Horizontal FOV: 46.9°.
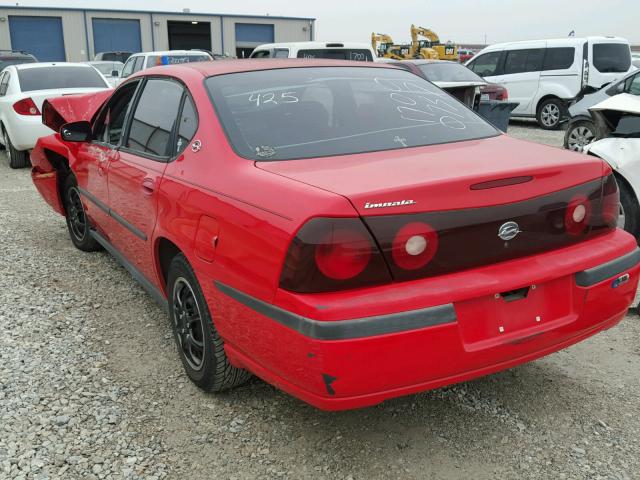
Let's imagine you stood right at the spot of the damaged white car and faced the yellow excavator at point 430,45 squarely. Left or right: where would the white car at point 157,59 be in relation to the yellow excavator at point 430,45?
left

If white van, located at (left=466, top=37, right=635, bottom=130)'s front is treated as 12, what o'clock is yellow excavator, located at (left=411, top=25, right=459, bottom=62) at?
The yellow excavator is roughly at 1 o'clock from the white van.

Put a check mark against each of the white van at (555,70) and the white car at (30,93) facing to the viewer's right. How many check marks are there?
0

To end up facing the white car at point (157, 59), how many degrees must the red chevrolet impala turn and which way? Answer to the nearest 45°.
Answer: approximately 45° to its right

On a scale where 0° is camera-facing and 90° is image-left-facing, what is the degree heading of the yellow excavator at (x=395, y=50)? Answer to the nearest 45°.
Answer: approximately 90°

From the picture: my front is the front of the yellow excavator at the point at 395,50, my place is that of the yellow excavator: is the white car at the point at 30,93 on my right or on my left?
on my left

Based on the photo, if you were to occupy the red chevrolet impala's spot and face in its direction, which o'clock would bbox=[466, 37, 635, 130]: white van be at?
The white van is roughly at 2 o'clock from the red chevrolet impala.

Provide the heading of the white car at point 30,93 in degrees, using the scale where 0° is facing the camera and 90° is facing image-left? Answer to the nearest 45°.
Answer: approximately 135°

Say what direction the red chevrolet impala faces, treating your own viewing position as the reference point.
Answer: facing away from the viewer and to the left of the viewer

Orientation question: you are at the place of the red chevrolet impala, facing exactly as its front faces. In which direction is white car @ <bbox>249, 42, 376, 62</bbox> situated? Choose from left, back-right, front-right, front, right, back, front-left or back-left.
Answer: front-right

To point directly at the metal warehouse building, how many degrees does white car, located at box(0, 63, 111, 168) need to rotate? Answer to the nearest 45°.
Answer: approximately 45° to its right
